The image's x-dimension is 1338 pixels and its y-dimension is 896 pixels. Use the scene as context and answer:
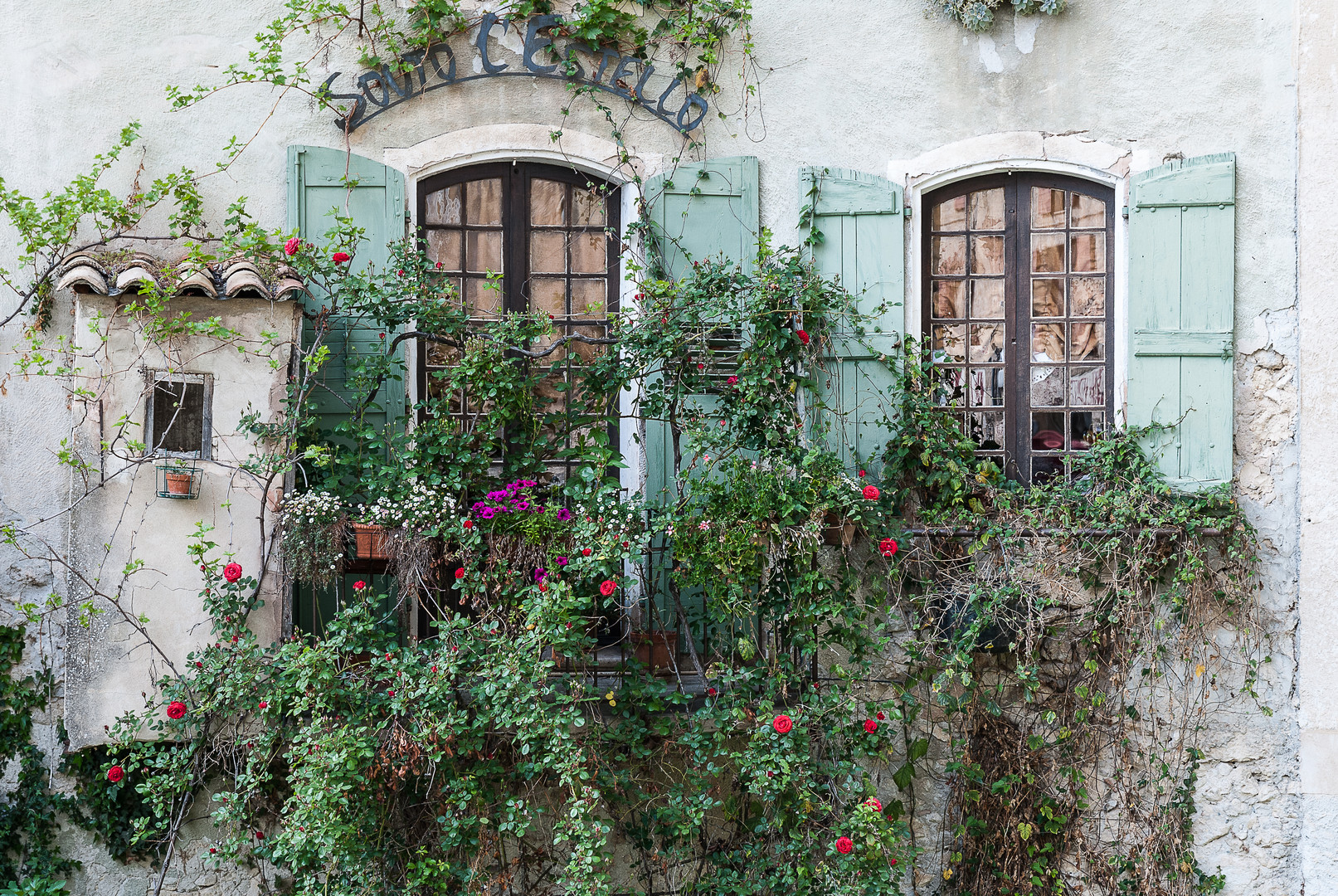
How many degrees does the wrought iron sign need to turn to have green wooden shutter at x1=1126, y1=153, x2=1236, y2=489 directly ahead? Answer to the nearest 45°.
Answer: approximately 90° to its left

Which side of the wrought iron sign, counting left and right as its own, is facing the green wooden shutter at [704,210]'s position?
left

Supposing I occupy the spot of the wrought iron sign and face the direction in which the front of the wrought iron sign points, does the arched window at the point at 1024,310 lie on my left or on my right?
on my left

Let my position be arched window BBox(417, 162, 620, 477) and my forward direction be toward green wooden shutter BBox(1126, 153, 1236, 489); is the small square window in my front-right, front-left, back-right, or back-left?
back-right

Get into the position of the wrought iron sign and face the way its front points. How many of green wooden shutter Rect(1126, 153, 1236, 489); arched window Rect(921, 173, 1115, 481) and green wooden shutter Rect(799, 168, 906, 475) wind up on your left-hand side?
3

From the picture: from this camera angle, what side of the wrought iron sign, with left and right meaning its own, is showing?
front

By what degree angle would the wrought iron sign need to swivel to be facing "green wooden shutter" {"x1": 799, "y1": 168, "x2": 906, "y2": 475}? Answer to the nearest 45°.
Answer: approximately 90° to its left
